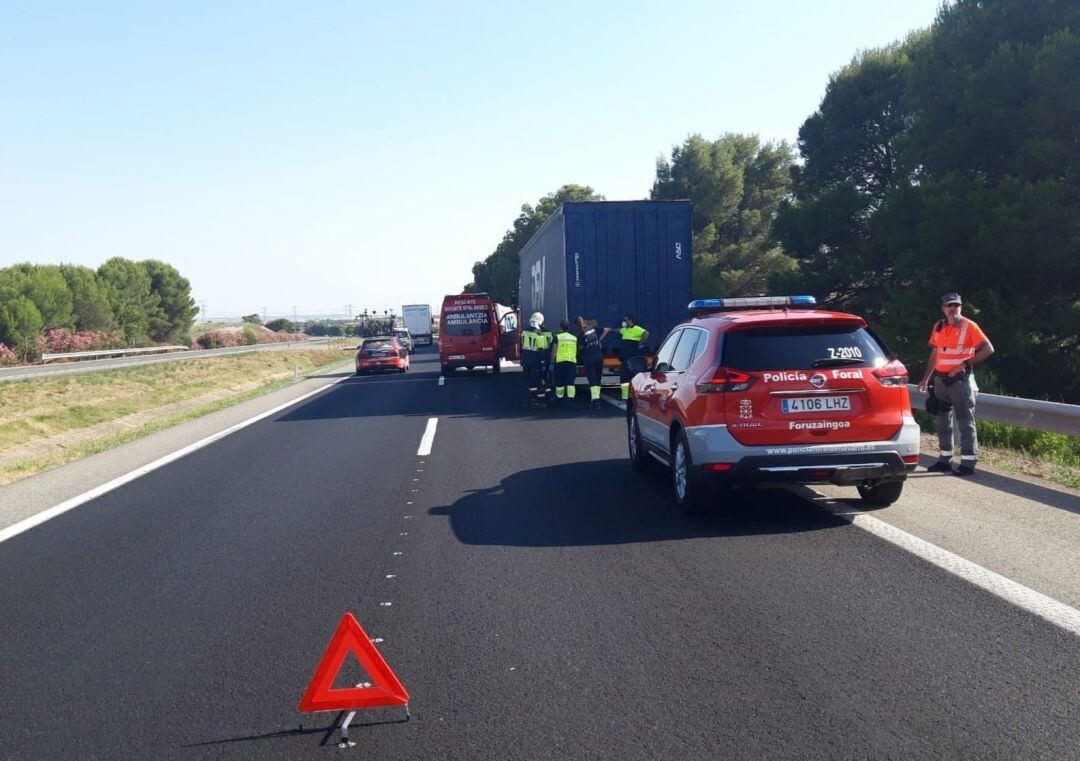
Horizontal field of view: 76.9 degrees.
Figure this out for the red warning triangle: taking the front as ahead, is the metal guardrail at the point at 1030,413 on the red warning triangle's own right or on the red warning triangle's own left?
on the red warning triangle's own left

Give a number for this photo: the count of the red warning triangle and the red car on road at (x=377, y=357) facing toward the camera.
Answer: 1

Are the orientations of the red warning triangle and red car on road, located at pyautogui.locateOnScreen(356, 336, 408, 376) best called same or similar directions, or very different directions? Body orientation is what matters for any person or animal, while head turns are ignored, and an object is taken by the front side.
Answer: very different directions

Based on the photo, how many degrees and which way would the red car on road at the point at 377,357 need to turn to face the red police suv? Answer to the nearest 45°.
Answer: approximately 180°

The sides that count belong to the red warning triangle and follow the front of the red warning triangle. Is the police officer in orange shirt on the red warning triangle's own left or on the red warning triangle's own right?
on the red warning triangle's own left

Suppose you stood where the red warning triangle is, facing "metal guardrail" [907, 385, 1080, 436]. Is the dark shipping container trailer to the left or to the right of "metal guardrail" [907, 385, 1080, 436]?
left

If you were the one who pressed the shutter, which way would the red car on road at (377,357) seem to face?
facing away from the viewer

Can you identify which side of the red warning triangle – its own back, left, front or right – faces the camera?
front
